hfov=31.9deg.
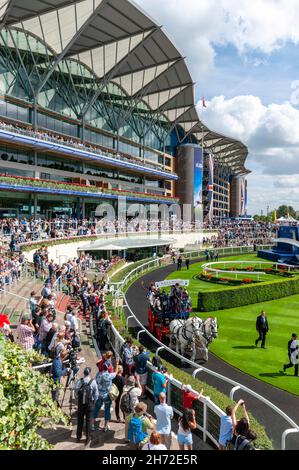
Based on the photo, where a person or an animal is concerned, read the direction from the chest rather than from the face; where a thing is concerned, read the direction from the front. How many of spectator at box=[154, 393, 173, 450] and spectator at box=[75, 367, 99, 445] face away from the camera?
2

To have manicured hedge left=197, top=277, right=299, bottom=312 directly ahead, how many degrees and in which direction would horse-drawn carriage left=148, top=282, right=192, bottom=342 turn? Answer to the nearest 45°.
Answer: approximately 90° to its left

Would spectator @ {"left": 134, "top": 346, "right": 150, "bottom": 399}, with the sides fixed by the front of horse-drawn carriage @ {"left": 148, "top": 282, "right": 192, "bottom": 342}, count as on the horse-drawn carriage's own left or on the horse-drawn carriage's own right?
on the horse-drawn carriage's own right

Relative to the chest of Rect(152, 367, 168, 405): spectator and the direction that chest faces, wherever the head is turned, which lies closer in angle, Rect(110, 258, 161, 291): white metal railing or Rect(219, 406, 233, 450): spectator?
the white metal railing

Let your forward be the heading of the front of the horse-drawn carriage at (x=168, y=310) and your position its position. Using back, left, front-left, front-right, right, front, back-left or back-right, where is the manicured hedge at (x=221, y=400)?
front-right

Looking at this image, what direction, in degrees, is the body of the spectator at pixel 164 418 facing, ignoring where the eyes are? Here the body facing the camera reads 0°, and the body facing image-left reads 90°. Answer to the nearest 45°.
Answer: approximately 180°

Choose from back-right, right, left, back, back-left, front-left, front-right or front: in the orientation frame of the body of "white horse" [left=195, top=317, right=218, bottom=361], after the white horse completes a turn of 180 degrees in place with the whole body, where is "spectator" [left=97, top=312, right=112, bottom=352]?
front-left

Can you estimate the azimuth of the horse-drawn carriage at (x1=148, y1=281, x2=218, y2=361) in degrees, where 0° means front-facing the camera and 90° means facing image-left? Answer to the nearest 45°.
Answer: approximately 315°

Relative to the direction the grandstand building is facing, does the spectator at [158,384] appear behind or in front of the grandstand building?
in front

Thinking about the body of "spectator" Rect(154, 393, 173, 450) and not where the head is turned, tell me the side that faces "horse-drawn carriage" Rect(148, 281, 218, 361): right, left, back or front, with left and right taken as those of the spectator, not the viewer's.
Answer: front

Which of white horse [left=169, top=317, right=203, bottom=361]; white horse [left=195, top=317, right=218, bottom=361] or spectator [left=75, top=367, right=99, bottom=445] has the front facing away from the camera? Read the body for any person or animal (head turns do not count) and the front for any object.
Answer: the spectator

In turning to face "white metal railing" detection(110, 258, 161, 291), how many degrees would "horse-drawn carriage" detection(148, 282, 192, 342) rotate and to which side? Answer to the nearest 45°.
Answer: approximately 135° to its left

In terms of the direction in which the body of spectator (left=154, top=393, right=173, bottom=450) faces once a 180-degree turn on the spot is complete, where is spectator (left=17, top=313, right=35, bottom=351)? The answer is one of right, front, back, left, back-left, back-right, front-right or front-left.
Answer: back-right
